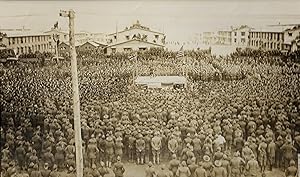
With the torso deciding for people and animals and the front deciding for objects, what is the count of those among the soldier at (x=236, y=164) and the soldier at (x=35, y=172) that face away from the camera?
2

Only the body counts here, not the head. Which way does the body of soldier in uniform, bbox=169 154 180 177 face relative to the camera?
away from the camera

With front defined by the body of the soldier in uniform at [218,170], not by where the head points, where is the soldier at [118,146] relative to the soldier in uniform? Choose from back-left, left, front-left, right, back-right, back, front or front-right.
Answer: left

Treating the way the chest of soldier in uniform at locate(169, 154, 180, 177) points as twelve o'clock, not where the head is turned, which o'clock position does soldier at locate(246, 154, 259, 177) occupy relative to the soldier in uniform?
The soldier is roughly at 3 o'clock from the soldier in uniform.

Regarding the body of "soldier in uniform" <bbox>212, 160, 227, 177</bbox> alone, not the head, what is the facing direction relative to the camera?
away from the camera

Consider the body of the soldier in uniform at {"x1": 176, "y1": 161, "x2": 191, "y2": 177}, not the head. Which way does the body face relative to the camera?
away from the camera

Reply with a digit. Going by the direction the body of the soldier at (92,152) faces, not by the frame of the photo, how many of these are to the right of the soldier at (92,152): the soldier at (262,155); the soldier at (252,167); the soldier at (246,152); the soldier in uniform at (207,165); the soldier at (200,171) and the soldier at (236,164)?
6

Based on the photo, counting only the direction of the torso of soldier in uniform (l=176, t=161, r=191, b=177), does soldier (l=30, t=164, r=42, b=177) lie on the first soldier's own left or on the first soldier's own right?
on the first soldier's own left

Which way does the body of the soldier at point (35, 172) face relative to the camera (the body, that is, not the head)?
away from the camera

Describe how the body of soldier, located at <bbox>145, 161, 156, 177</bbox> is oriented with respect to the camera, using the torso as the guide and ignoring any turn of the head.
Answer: away from the camera

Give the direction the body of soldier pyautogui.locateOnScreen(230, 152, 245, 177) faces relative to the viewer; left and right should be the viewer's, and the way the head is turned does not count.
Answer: facing away from the viewer
